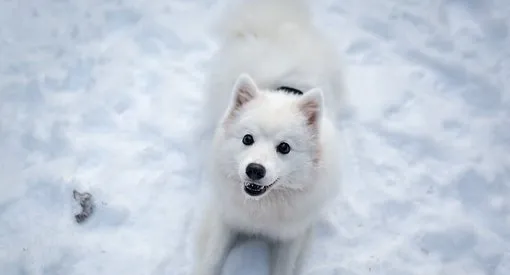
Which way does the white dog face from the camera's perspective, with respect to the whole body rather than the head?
toward the camera
